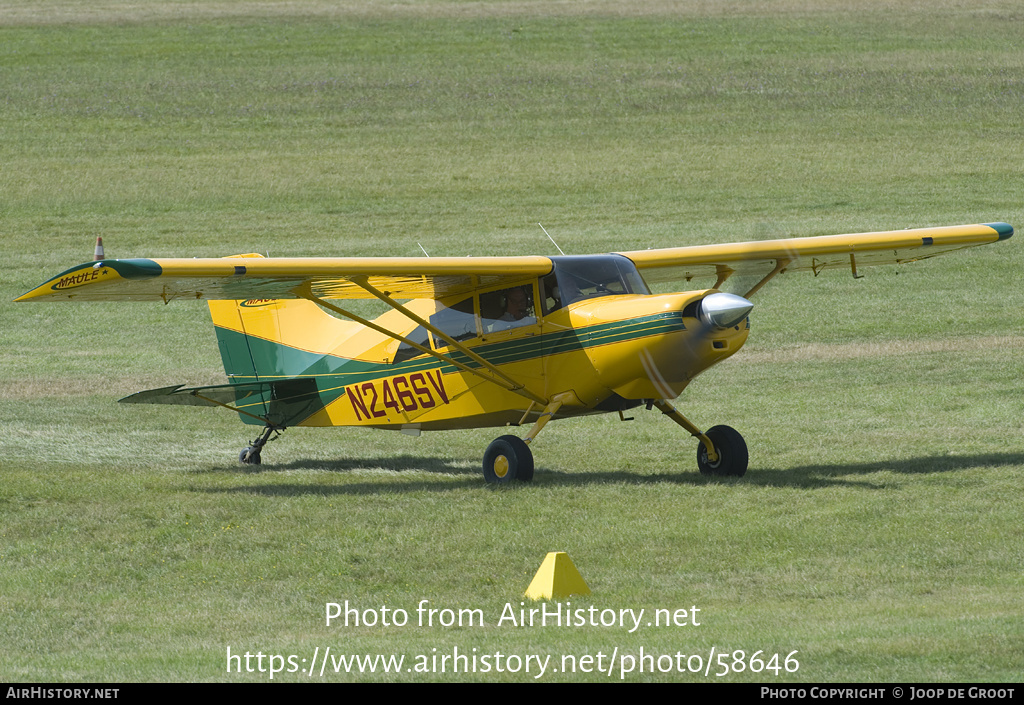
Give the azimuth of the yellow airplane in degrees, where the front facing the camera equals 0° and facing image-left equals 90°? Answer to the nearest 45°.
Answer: approximately 315°
